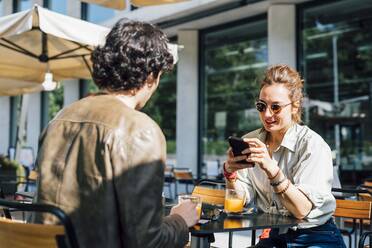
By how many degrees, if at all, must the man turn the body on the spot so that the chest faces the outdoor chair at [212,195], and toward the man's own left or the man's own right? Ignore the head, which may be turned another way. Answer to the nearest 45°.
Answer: approximately 45° to the man's own left

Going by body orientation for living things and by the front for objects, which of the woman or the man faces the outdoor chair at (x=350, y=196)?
the man

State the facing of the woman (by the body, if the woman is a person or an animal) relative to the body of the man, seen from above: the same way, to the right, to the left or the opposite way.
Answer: the opposite way

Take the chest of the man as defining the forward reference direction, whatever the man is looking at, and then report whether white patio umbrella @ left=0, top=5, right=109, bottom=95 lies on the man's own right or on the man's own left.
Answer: on the man's own left

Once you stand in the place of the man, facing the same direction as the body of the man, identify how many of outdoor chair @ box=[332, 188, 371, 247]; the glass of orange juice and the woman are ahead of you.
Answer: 3

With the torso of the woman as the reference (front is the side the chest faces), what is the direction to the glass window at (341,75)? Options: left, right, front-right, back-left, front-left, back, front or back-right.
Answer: back-right

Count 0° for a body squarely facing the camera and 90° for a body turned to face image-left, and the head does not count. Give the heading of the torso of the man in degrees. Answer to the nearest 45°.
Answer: approximately 225°

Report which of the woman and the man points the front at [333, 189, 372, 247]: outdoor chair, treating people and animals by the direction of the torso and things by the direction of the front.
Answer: the man

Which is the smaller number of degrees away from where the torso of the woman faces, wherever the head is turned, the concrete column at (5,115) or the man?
the man

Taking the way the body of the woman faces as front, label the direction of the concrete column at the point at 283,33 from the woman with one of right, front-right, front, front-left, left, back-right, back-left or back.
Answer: back-right

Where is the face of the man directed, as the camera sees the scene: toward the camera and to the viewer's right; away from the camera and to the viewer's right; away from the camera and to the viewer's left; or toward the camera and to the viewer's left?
away from the camera and to the viewer's right
